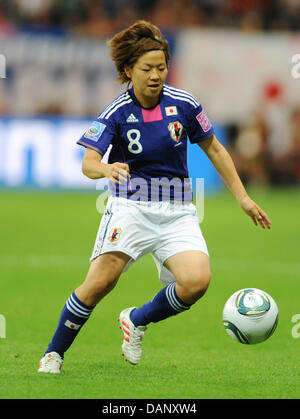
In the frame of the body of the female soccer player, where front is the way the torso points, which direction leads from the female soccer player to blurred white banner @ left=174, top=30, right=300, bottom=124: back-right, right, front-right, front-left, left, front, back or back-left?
back

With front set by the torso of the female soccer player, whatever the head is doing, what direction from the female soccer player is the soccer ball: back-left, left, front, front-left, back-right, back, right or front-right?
left

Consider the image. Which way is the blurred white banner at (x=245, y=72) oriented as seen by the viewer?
toward the camera

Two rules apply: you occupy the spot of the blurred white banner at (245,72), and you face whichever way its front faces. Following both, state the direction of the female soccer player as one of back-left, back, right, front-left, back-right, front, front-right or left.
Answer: front

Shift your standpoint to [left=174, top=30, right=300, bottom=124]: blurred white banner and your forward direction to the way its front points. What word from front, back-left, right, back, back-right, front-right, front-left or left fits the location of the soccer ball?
front

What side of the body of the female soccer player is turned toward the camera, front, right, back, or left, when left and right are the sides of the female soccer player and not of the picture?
front

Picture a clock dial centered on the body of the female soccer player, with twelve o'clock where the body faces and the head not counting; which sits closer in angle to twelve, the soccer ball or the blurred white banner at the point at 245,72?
the soccer ball

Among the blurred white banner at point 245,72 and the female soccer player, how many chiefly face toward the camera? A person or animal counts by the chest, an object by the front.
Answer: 2
